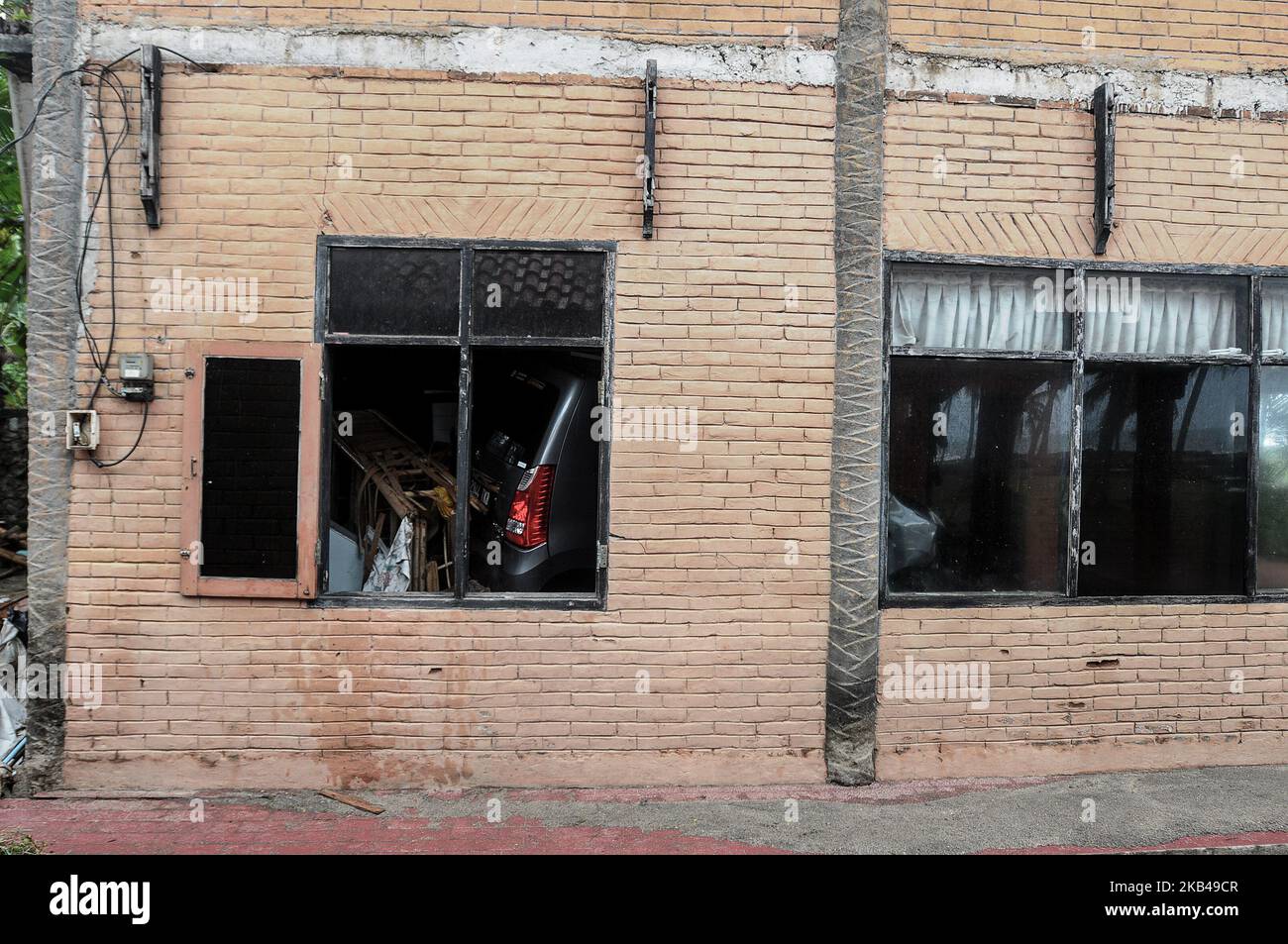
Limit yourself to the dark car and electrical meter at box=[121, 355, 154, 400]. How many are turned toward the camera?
1

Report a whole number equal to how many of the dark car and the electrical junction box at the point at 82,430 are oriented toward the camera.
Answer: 1

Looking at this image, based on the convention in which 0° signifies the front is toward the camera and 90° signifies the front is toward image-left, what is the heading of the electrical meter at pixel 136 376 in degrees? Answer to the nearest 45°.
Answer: approximately 0°

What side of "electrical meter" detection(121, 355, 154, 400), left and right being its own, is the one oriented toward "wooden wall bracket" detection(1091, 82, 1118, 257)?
left

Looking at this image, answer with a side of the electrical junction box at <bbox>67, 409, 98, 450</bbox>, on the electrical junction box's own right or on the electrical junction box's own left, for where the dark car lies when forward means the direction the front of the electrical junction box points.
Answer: on the electrical junction box's own left

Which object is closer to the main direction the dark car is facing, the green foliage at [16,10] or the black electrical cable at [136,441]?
the green foliage

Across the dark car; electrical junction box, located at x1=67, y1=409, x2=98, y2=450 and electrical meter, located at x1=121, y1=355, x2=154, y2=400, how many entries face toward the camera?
2

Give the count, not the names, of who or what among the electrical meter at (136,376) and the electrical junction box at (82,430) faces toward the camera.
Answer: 2

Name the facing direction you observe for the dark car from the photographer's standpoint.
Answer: facing away from the viewer and to the right of the viewer
